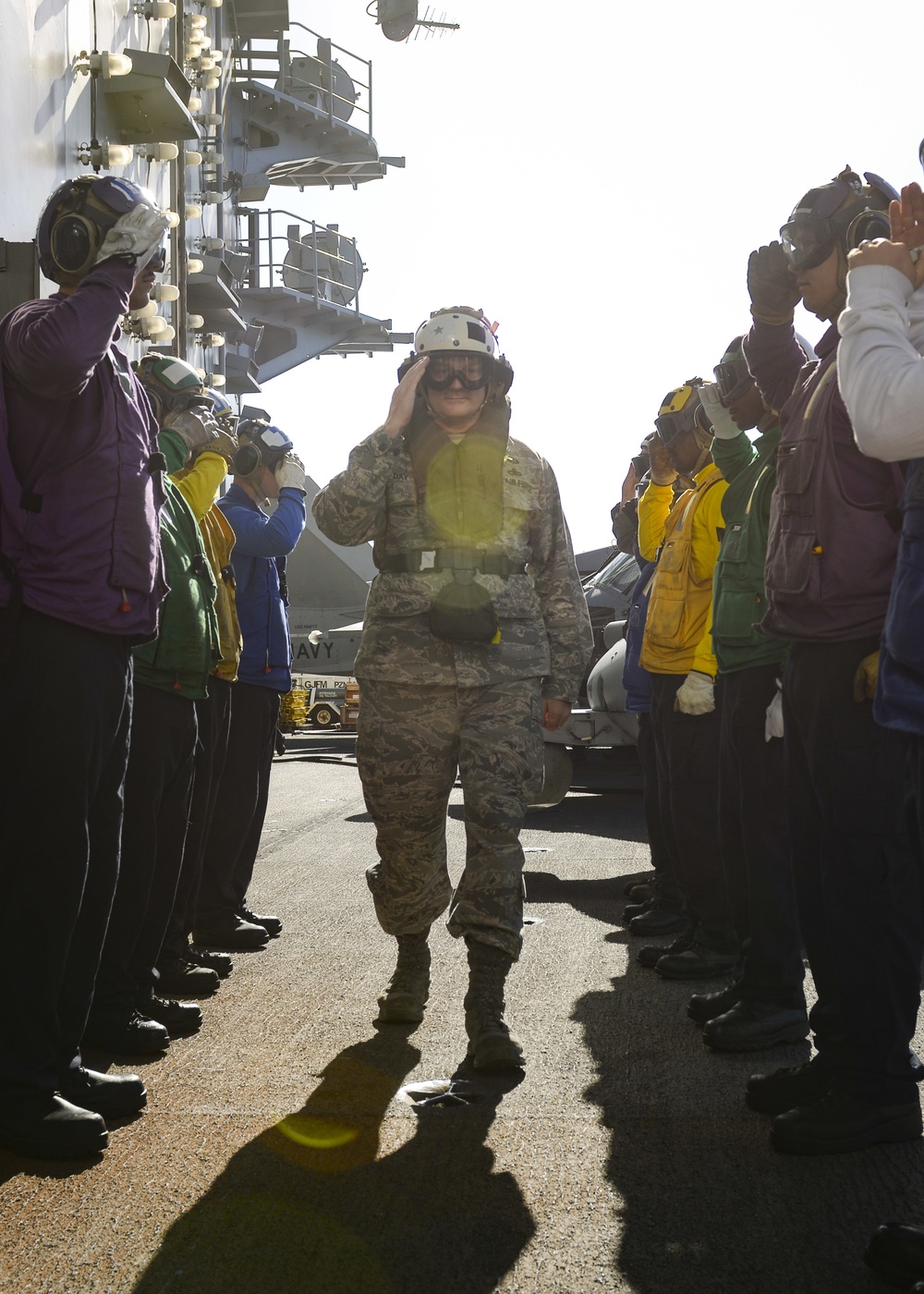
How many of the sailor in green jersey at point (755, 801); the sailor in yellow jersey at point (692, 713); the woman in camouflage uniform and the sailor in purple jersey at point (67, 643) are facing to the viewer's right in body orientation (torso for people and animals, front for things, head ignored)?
1

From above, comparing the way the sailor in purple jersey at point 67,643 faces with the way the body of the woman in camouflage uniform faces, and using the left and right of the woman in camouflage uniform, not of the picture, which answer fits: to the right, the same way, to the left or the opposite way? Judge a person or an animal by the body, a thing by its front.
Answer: to the left

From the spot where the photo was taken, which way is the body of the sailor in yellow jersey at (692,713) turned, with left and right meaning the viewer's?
facing to the left of the viewer

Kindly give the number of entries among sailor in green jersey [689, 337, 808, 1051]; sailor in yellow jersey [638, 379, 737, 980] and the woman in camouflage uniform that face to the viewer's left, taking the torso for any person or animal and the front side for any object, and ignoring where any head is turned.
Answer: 2

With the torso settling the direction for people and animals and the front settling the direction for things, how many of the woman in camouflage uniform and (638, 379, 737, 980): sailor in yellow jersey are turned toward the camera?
1

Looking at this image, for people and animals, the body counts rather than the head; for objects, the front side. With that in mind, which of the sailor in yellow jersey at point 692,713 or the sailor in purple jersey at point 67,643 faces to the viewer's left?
the sailor in yellow jersey

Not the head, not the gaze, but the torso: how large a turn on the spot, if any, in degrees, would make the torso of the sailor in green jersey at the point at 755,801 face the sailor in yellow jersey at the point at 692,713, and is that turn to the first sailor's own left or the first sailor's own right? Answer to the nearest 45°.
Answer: approximately 90° to the first sailor's own right

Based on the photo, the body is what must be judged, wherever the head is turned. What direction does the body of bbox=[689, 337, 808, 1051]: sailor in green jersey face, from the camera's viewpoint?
to the viewer's left

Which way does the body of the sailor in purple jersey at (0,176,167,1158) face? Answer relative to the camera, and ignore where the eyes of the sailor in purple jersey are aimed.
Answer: to the viewer's right

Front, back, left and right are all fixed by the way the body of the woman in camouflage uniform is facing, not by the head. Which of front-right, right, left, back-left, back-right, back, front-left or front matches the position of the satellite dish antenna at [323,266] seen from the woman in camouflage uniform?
back

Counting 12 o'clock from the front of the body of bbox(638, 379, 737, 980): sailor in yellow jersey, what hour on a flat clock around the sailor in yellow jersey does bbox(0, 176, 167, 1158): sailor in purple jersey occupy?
The sailor in purple jersey is roughly at 10 o'clock from the sailor in yellow jersey.

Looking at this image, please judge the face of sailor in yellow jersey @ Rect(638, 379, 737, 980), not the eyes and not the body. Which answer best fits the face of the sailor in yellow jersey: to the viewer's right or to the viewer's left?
to the viewer's left

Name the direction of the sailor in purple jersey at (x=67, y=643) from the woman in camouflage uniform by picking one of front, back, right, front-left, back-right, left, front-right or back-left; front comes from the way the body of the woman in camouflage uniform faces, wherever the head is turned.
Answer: front-right

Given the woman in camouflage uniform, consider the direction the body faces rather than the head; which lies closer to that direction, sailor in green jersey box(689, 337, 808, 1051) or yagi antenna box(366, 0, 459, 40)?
the sailor in green jersey

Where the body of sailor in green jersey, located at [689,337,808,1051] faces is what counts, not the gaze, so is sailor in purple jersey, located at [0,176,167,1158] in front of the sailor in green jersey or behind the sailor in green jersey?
in front

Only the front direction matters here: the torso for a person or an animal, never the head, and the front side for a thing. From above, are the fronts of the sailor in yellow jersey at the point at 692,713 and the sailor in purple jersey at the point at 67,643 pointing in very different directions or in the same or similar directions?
very different directions
